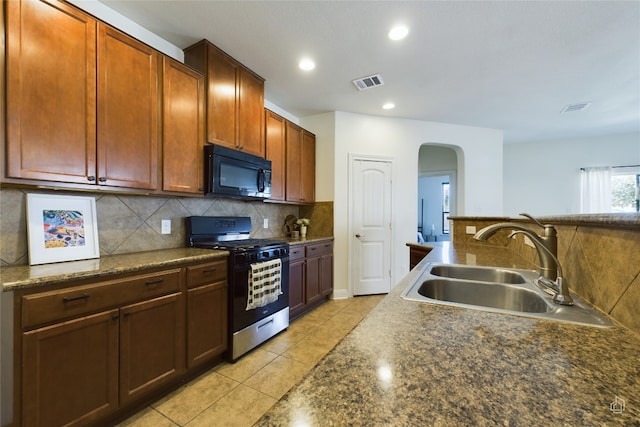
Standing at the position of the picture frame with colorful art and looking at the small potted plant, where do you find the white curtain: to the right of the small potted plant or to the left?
right

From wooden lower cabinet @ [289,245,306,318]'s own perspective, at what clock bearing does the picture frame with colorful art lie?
The picture frame with colorful art is roughly at 3 o'clock from the wooden lower cabinet.

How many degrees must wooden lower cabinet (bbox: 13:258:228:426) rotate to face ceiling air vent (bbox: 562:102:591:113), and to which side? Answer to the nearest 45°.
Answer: approximately 45° to its left

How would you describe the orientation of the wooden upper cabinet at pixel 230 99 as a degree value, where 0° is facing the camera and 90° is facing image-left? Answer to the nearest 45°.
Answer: approximately 315°

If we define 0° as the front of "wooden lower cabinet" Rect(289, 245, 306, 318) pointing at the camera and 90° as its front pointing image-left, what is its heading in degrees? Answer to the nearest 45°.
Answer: approximately 315°

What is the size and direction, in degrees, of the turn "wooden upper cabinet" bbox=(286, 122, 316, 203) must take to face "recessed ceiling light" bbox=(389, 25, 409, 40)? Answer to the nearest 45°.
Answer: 0° — it already faces it

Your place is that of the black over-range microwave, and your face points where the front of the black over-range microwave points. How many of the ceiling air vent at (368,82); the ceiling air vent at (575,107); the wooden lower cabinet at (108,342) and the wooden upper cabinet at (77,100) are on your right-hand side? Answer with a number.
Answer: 2

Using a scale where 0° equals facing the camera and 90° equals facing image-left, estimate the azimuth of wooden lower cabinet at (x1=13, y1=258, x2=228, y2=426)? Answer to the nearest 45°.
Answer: approximately 315°

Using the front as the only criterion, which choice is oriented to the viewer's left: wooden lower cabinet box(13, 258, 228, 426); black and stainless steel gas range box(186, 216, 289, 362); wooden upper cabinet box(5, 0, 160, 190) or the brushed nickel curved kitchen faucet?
the brushed nickel curved kitchen faucet
